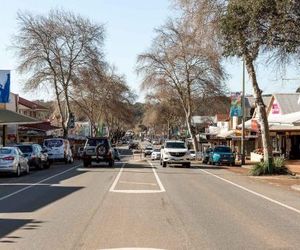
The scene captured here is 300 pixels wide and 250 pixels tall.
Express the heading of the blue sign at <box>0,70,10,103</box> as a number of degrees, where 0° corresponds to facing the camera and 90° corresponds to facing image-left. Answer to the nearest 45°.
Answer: approximately 0°

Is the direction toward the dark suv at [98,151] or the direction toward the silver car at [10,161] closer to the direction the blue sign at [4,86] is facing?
the silver car

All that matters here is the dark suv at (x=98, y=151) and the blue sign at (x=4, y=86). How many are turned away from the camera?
1

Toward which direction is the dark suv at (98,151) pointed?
away from the camera

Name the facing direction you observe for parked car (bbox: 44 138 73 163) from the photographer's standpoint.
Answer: facing away from the viewer and to the right of the viewer

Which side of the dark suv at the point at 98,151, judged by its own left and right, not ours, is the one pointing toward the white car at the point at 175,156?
right

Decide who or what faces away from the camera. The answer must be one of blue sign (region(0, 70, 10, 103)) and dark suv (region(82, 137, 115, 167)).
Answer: the dark suv

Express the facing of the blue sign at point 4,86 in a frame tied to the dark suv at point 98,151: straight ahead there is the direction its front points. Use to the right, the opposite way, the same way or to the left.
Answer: the opposite way

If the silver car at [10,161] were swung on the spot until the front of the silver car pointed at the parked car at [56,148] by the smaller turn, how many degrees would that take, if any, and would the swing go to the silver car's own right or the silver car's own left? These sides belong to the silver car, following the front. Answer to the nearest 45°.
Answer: approximately 45° to the silver car's own left

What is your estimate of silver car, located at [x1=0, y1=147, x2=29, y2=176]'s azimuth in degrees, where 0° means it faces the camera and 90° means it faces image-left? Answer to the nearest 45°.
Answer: approximately 225°
